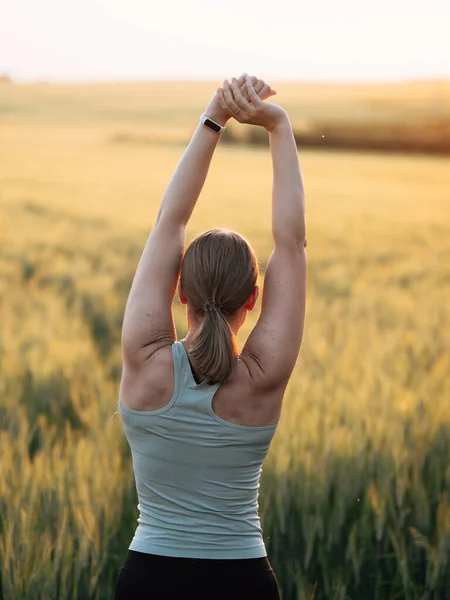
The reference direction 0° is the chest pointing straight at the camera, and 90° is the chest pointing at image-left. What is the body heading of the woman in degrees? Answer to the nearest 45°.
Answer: approximately 180°

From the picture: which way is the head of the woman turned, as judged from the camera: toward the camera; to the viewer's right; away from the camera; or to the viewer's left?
away from the camera
